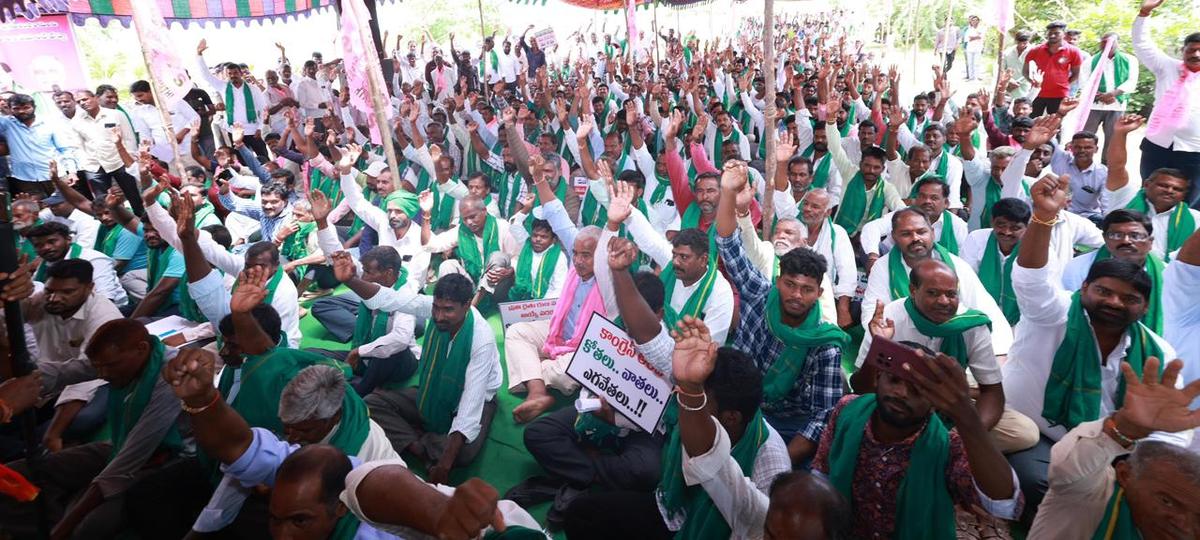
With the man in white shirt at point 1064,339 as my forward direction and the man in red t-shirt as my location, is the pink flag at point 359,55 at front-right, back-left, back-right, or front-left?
front-right

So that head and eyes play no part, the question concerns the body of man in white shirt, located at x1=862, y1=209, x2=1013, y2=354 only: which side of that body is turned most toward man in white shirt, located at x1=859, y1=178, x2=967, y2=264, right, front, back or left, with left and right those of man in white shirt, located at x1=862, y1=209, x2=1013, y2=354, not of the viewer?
back

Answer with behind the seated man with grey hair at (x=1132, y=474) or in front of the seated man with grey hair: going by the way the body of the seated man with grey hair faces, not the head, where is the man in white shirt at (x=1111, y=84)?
behind

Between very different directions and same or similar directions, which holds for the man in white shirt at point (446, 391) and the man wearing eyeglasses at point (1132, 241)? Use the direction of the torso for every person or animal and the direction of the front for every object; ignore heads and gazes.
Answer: same or similar directions

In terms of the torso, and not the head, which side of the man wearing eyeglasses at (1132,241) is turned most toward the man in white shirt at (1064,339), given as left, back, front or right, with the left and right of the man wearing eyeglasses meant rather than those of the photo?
front

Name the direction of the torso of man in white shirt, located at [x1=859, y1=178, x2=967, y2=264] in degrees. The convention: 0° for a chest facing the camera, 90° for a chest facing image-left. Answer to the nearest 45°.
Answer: approximately 45°

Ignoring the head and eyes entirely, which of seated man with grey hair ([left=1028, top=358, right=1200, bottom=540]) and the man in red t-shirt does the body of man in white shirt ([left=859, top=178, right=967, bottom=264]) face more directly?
the seated man with grey hair

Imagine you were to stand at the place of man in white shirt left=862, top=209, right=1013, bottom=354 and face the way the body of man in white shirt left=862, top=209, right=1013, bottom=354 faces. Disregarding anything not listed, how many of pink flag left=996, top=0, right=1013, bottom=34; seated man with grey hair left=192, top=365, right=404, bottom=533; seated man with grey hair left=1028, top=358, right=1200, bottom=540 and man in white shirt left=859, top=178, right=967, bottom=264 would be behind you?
2

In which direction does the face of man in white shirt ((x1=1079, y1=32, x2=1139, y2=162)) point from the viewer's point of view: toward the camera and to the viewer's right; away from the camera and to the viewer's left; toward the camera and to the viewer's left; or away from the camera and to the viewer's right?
toward the camera and to the viewer's left

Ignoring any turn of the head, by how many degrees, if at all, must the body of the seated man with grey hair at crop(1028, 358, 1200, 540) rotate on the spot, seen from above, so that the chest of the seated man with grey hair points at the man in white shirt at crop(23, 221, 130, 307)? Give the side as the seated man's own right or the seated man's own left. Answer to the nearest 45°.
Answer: approximately 135° to the seated man's own right

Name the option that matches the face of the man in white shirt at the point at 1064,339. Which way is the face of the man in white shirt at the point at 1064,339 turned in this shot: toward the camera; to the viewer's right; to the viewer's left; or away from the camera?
toward the camera

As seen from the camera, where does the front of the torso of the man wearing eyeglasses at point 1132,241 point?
toward the camera

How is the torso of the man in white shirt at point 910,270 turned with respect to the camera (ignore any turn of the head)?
toward the camera

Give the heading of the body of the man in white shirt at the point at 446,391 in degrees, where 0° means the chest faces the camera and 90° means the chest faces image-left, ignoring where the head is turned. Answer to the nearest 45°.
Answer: approximately 45°

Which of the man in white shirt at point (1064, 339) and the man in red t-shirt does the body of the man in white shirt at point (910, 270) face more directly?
the man in white shirt

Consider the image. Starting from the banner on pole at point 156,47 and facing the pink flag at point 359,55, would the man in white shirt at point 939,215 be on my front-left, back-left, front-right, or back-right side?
front-right

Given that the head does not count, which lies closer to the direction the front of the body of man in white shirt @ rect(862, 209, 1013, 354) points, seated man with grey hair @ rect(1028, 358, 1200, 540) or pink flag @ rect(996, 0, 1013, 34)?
the seated man with grey hair
